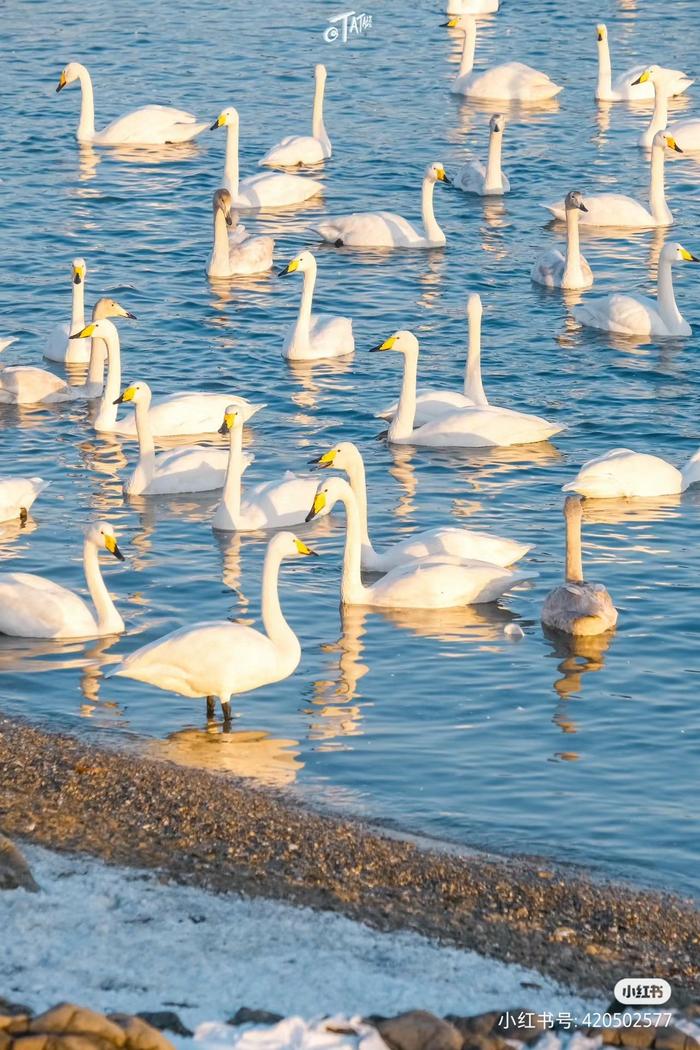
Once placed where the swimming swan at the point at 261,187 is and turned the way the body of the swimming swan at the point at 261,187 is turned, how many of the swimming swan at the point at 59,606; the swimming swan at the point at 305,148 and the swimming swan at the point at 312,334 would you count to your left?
2

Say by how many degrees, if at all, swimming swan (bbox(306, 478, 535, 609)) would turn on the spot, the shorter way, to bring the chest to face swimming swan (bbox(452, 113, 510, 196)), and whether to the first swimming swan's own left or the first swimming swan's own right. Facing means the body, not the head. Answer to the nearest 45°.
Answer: approximately 90° to the first swimming swan's own right

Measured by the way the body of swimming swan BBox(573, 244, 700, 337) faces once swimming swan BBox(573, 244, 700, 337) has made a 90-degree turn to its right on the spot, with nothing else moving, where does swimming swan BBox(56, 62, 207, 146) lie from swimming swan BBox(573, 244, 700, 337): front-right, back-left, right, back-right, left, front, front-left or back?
back-right

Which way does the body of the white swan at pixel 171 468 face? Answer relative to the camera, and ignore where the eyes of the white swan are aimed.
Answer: to the viewer's left

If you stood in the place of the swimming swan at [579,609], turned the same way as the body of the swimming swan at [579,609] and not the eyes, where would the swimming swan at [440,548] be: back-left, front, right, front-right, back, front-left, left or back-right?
front-left

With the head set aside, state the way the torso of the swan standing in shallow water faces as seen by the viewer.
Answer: to the viewer's right

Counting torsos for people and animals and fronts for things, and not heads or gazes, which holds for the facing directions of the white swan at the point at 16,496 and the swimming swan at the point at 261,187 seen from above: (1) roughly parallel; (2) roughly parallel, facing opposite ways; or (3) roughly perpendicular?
roughly parallel

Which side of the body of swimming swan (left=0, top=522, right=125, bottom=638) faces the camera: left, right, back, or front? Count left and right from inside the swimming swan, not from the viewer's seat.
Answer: right

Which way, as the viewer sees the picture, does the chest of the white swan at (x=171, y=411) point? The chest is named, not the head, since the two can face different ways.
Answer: to the viewer's left

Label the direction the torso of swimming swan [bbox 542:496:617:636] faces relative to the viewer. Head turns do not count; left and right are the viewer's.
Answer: facing away from the viewer

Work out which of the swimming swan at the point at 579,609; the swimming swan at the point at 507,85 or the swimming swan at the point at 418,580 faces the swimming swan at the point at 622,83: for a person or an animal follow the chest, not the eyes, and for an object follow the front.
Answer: the swimming swan at the point at 579,609

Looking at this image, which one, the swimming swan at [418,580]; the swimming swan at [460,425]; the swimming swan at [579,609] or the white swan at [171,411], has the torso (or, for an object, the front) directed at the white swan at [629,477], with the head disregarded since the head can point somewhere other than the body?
the swimming swan at [579,609]

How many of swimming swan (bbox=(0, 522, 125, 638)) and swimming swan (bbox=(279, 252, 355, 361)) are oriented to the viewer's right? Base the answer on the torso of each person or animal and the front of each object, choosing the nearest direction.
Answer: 1

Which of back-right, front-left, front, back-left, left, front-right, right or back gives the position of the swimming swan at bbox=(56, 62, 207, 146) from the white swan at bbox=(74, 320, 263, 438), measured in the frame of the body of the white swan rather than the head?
right

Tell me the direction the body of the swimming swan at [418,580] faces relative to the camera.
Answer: to the viewer's left

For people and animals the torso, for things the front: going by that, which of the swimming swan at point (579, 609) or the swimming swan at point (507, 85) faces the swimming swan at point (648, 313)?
the swimming swan at point (579, 609)

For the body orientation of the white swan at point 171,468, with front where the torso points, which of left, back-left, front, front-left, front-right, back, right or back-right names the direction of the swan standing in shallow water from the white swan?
left

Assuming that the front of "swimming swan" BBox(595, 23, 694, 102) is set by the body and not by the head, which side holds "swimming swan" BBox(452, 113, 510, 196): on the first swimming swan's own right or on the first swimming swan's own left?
on the first swimming swan's own left

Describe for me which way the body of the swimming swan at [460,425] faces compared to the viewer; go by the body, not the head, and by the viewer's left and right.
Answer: facing to the left of the viewer

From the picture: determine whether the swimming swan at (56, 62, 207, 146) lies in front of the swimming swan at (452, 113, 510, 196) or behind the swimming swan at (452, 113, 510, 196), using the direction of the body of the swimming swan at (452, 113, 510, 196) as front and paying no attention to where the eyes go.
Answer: behind

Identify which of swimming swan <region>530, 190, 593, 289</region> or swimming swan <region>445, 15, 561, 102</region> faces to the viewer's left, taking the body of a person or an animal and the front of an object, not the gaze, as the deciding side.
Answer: swimming swan <region>445, 15, 561, 102</region>
